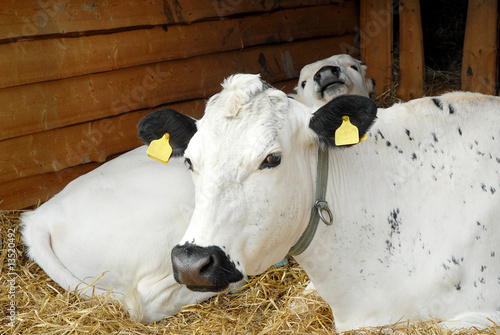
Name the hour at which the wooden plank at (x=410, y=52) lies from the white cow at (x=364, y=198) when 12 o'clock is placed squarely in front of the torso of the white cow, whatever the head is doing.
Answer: The wooden plank is roughly at 5 o'clock from the white cow.

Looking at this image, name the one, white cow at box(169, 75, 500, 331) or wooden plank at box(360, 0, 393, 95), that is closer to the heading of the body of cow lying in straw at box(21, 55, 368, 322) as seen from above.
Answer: the wooden plank

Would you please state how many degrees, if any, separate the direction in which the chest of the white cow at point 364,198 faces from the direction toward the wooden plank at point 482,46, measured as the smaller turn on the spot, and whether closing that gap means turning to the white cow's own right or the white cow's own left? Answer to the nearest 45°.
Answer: approximately 180°

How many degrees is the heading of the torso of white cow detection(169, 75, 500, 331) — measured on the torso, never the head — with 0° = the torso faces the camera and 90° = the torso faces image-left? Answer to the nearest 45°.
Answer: approximately 45°

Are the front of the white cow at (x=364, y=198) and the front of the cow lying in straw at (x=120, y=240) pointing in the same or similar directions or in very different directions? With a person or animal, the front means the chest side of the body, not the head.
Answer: very different directions

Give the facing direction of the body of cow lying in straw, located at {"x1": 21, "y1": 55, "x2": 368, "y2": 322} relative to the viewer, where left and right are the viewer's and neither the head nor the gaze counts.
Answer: facing away from the viewer and to the right of the viewer

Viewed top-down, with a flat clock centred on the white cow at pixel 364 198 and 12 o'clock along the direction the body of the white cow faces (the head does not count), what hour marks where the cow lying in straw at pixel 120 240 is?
The cow lying in straw is roughly at 2 o'clock from the white cow.

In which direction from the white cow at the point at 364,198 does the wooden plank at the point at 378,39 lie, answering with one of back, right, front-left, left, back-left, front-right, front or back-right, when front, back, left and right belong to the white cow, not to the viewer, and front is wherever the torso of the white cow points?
back-right

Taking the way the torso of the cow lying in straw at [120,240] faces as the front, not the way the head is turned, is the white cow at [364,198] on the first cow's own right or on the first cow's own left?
on the first cow's own right

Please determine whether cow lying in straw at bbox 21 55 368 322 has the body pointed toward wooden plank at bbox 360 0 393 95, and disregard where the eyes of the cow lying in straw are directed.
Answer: yes

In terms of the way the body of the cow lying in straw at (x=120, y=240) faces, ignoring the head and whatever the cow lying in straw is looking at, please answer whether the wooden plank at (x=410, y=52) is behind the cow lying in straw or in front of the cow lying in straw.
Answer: in front

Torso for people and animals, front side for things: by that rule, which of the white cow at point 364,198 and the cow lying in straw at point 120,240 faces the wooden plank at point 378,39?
the cow lying in straw

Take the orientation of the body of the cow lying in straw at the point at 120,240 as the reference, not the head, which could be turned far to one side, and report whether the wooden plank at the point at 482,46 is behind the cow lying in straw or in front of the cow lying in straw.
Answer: in front
